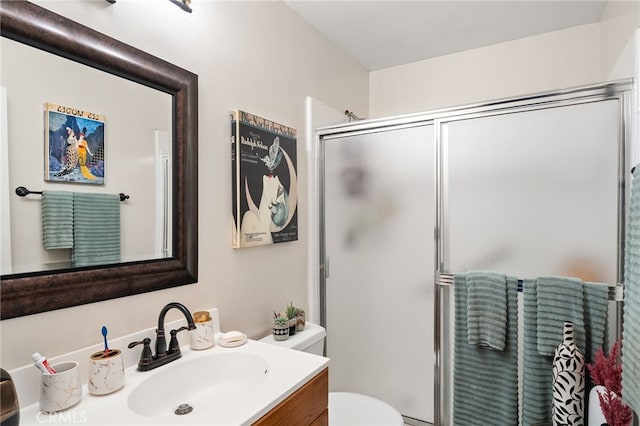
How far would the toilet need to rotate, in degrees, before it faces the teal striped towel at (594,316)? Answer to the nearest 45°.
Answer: approximately 45° to its left

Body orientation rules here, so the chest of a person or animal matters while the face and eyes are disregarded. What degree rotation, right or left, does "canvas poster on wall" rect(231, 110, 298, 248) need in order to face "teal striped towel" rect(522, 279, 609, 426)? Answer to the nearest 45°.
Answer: approximately 45° to its left

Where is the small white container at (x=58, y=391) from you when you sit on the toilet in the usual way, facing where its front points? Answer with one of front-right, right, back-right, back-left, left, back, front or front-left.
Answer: right

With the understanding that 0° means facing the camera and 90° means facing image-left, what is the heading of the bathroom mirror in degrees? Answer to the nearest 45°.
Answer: approximately 315°

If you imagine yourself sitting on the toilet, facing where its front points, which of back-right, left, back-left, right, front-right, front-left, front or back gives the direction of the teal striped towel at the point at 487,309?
front-left

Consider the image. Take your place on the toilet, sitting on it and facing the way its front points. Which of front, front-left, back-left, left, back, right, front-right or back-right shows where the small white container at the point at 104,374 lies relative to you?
right

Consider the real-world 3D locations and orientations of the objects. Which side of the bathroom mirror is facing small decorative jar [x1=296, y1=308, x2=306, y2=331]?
left

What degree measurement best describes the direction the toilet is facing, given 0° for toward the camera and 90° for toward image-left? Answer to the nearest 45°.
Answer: approximately 315°

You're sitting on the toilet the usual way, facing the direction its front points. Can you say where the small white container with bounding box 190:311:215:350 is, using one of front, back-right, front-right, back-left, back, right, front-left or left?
right

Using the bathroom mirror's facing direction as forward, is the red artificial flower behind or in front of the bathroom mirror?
in front
